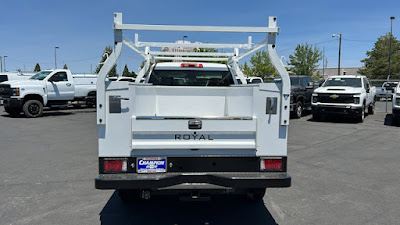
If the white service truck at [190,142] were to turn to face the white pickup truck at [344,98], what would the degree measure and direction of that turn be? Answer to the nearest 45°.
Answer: approximately 45° to its right

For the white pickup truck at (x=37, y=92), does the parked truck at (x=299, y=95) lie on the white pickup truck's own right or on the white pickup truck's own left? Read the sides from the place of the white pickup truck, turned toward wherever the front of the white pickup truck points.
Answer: on the white pickup truck's own left

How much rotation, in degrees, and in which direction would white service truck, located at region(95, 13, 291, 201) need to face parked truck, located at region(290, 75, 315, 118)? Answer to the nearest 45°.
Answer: approximately 45° to its right

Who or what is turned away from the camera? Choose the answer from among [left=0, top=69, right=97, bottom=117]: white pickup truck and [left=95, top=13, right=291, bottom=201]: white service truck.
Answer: the white service truck

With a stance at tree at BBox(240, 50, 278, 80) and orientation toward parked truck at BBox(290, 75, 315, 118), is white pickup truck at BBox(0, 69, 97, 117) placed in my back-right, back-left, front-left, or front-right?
front-right

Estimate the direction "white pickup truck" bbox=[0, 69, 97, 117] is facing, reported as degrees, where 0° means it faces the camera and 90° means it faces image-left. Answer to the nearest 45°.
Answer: approximately 45°

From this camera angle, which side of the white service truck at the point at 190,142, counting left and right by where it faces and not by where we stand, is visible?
back

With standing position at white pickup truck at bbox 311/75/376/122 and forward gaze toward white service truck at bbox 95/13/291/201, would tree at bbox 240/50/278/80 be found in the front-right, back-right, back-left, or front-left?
back-right

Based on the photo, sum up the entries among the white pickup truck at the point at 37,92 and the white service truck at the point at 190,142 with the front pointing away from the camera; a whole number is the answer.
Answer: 1

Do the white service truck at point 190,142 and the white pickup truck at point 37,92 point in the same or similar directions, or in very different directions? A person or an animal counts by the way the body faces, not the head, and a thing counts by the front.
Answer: very different directions

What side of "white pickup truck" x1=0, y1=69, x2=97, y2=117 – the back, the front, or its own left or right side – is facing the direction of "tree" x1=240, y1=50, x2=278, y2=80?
back

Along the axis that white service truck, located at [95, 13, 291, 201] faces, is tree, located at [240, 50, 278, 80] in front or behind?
in front
